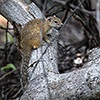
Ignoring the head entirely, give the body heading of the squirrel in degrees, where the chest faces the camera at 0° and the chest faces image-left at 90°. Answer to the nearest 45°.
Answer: approximately 270°
